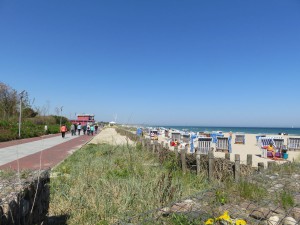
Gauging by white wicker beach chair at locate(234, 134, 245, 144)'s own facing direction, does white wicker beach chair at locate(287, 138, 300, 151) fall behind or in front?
in front

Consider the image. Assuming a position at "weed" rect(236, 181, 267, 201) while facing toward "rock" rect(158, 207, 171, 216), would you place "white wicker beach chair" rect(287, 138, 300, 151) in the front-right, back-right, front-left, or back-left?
back-right
